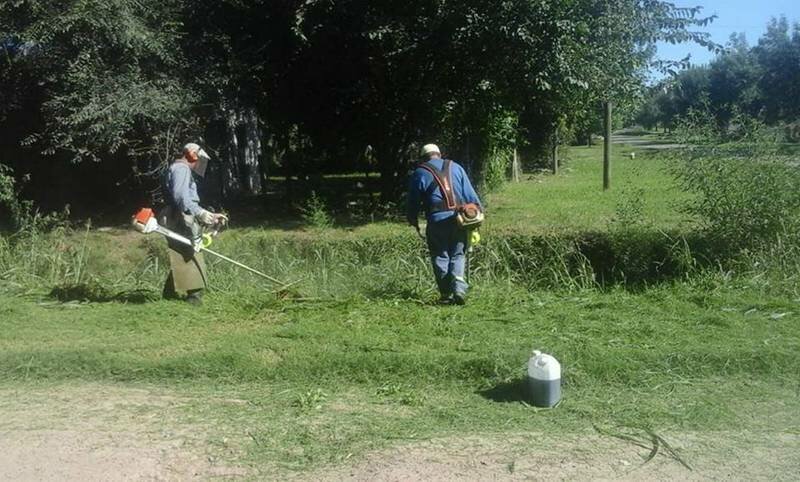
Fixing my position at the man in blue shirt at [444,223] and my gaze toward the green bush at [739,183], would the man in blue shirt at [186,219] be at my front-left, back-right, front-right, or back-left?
back-left

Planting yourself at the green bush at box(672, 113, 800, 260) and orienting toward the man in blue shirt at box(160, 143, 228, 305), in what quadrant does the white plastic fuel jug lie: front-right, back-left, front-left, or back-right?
front-left

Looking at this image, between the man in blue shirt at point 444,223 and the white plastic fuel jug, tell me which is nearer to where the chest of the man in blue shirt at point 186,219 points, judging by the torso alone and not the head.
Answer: the man in blue shirt

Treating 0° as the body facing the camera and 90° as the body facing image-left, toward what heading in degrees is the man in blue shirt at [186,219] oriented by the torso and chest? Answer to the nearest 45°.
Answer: approximately 270°

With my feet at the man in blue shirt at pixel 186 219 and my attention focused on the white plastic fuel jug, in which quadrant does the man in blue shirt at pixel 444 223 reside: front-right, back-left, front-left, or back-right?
front-left

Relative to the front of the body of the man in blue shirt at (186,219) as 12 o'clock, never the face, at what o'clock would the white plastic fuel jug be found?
The white plastic fuel jug is roughly at 2 o'clock from the man in blue shirt.

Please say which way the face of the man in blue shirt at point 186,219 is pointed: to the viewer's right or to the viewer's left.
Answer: to the viewer's right

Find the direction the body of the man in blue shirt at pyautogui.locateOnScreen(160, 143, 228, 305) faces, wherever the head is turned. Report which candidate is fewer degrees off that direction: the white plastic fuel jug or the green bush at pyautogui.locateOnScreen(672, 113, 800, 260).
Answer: the green bush

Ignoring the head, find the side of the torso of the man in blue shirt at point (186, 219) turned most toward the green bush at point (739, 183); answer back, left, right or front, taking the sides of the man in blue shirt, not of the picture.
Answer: front

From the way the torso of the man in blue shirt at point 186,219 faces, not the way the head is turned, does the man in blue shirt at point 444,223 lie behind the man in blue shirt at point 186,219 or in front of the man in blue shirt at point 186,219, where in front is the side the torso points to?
in front
